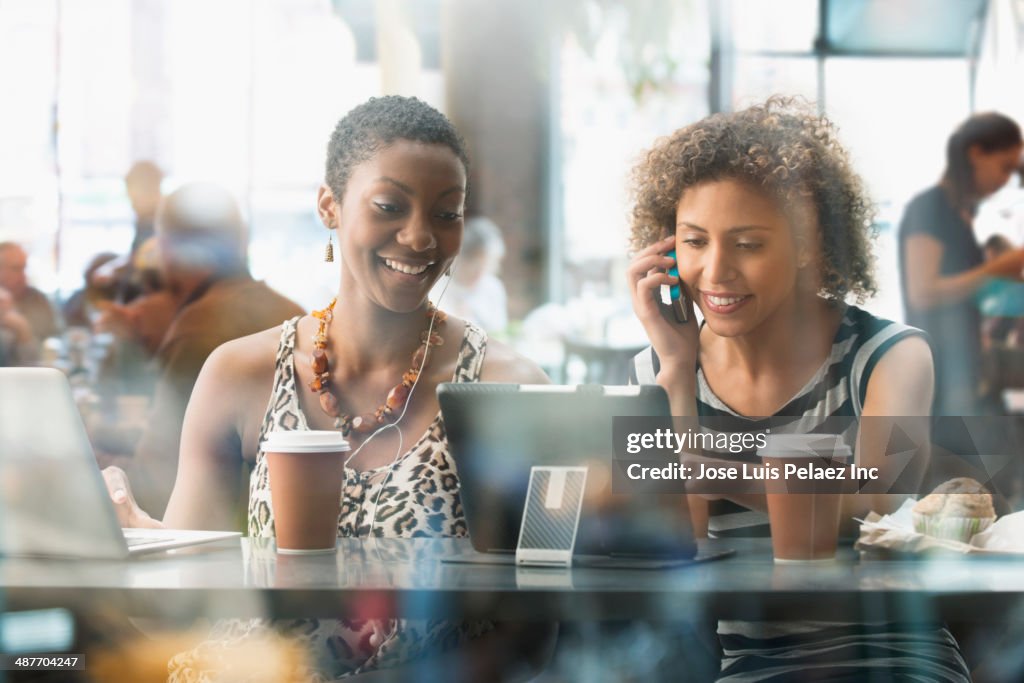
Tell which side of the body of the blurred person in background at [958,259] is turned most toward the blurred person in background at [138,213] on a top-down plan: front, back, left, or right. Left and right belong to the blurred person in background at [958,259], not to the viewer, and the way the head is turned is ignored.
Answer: back

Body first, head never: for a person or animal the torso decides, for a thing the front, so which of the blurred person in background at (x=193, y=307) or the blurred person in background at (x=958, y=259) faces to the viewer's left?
the blurred person in background at (x=193, y=307)

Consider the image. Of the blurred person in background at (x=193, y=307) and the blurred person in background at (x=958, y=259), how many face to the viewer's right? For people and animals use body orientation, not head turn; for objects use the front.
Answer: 1

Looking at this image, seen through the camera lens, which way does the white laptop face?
facing away from the viewer and to the right of the viewer

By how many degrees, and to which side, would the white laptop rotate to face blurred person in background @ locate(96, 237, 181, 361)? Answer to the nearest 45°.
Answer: approximately 45° to its left

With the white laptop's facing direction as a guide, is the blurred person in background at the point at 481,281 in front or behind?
in front

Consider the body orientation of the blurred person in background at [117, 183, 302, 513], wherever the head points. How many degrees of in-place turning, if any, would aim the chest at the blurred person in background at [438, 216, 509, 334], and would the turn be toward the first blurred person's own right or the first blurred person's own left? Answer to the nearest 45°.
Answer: approximately 135° to the first blurred person's own right

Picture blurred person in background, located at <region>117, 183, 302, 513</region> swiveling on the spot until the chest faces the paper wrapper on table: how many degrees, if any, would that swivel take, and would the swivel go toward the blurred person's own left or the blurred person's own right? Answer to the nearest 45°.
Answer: approximately 135° to the blurred person's own left

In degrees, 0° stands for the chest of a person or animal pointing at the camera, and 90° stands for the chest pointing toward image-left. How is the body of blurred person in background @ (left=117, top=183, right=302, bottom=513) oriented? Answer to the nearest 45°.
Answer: approximately 90°

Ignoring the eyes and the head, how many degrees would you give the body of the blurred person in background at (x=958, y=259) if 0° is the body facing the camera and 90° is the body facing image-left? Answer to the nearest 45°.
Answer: approximately 270°
